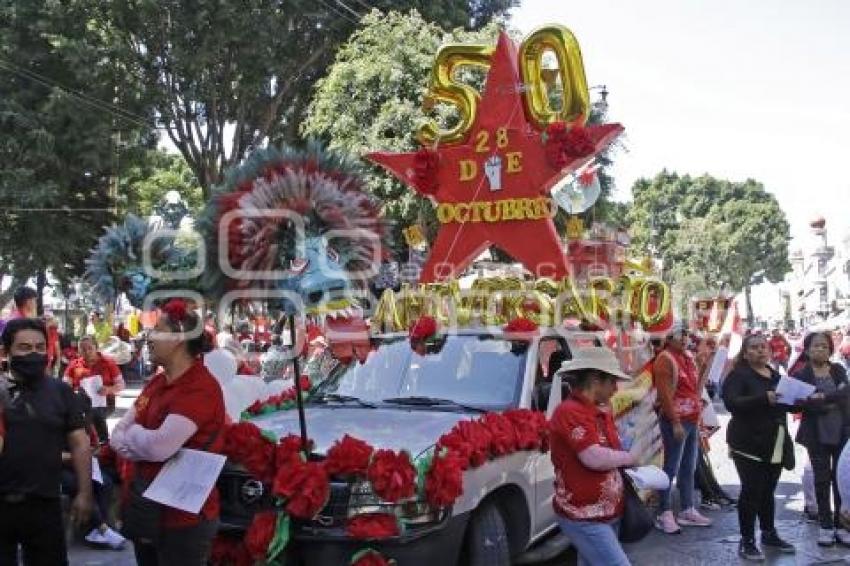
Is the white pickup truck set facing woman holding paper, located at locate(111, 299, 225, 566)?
yes

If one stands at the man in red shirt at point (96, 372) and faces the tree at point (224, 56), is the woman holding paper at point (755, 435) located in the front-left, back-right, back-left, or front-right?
back-right

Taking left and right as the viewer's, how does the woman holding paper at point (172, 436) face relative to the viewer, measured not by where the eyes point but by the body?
facing to the left of the viewer

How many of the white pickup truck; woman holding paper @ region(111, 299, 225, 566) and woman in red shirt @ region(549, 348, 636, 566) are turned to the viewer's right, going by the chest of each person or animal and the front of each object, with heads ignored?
1

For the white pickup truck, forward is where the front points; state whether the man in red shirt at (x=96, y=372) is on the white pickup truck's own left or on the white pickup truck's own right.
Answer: on the white pickup truck's own right

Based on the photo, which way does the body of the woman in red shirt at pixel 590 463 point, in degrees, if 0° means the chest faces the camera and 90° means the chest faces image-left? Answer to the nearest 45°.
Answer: approximately 270°

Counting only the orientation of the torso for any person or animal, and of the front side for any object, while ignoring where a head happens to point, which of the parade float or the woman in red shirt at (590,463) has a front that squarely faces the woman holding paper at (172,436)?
the parade float
